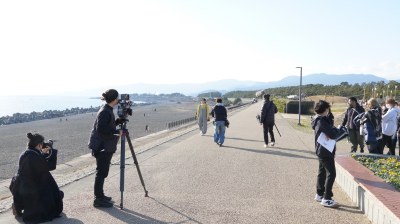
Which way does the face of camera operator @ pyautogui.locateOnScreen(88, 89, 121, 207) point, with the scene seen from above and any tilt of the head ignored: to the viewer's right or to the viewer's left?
to the viewer's right

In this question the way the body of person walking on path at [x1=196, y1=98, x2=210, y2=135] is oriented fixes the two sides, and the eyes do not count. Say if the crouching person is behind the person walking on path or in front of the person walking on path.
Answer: in front

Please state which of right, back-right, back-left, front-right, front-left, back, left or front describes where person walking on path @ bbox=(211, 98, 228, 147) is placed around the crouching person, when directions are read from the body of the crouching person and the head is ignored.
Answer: front

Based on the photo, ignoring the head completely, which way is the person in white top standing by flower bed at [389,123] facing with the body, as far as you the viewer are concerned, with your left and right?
facing to the left of the viewer

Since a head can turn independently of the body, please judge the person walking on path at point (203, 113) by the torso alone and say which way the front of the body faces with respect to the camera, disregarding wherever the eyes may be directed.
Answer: toward the camera

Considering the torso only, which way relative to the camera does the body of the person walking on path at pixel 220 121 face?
away from the camera

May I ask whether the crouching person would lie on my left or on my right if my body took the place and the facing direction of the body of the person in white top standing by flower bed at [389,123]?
on my left

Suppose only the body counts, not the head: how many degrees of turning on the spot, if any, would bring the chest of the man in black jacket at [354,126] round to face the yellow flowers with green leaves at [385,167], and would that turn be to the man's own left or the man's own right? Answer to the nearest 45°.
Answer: approximately 45° to the man's own left

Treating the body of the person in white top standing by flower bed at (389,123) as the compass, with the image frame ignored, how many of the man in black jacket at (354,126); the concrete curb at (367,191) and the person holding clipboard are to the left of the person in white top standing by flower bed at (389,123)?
2

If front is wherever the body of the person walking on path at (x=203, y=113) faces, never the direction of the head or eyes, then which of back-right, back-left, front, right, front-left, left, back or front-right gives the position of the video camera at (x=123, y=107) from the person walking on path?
front

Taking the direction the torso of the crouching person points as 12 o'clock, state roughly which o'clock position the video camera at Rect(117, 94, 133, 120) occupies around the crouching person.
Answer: The video camera is roughly at 1 o'clock from the crouching person.
